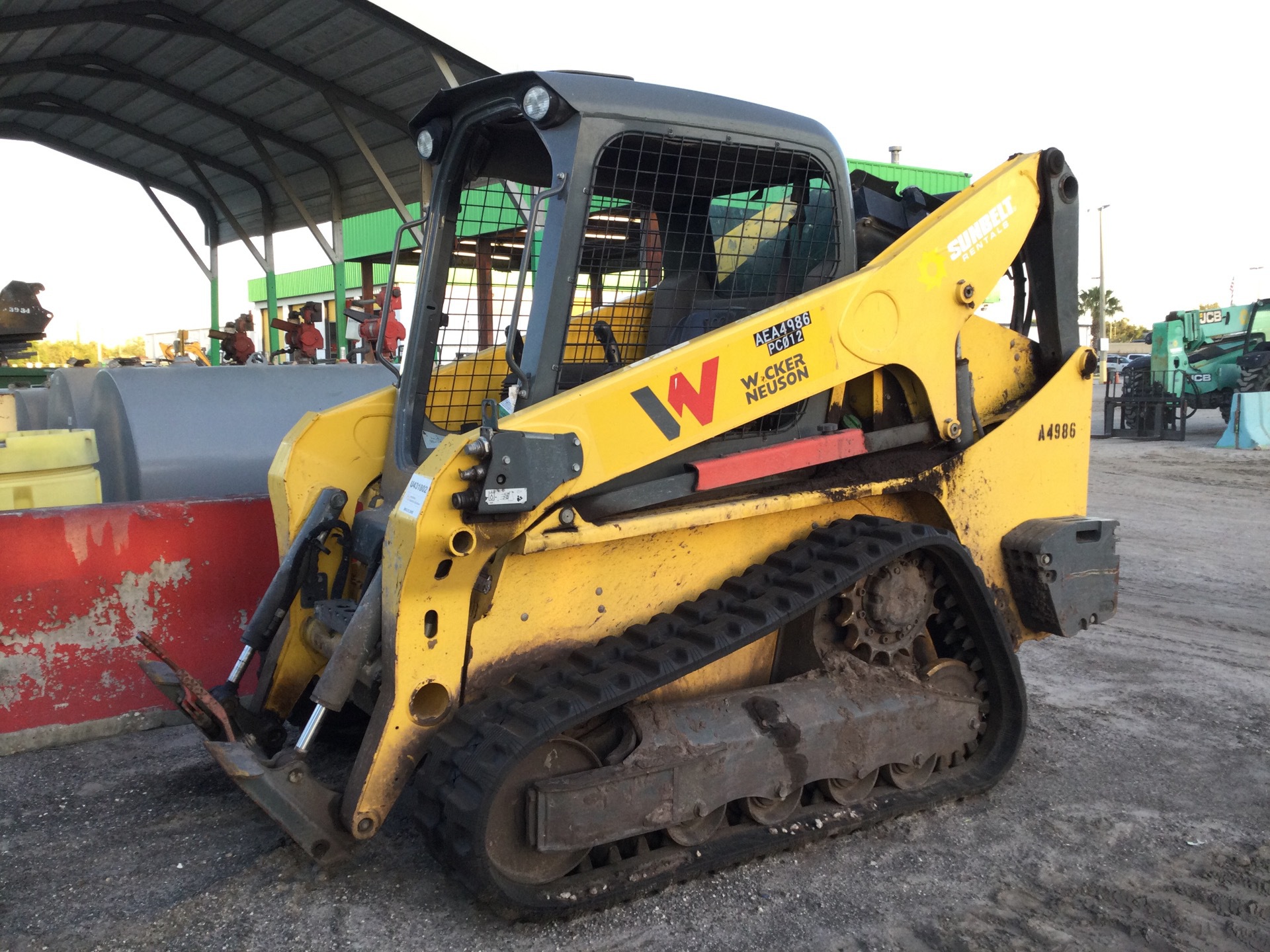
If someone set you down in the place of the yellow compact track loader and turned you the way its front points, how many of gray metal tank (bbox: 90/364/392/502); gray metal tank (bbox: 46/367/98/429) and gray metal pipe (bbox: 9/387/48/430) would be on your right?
3

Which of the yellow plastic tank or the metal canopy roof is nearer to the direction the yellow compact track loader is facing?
the yellow plastic tank

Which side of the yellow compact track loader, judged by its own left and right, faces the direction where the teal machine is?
back

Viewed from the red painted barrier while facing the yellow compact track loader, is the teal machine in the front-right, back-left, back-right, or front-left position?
front-left

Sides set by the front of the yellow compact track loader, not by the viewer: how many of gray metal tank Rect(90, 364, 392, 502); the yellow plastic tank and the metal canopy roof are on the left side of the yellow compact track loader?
0

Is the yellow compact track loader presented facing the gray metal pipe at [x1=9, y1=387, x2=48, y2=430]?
no

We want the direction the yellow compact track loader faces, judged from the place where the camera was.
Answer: facing the viewer and to the left of the viewer

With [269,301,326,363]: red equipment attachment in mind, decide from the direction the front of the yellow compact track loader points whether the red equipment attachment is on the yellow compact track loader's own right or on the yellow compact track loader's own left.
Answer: on the yellow compact track loader's own right

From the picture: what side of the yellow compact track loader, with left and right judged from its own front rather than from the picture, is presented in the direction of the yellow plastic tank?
right

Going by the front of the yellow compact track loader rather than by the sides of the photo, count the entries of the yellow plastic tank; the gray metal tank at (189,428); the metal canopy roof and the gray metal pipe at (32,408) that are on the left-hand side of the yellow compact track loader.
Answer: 0

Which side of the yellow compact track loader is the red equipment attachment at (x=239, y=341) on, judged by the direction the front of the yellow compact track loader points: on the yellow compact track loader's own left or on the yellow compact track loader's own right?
on the yellow compact track loader's own right

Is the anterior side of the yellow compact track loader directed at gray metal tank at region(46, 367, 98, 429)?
no

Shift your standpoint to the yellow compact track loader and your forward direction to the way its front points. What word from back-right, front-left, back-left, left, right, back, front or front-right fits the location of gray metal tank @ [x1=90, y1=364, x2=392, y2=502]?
right

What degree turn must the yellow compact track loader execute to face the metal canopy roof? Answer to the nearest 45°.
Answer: approximately 90° to its right
